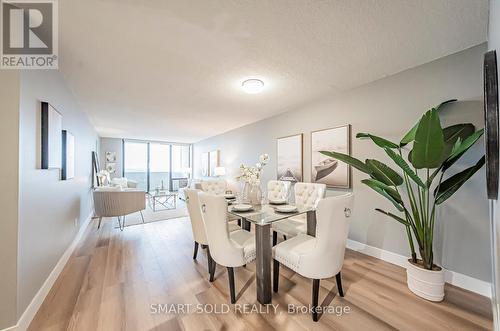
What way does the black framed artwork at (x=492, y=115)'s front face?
to the viewer's left

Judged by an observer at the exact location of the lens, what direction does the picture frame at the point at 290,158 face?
facing the viewer and to the left of the viewer

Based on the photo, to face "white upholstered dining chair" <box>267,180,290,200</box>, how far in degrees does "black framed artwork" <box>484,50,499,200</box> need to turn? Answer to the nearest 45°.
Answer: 0° — it already faces it

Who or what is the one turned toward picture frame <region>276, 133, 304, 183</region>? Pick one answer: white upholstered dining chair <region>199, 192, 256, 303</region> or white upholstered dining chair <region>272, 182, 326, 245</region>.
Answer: white upholstered dining chair <region>199, 192, 256, 303</region>

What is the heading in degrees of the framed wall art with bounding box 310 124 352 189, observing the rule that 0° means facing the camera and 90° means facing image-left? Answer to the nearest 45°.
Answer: approximately 45°

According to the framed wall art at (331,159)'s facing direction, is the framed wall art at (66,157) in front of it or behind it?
in front

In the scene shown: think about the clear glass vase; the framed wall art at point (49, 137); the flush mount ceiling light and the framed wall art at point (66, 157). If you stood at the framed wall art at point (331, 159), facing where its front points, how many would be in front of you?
4

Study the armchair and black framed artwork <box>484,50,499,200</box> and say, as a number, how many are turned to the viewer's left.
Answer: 1

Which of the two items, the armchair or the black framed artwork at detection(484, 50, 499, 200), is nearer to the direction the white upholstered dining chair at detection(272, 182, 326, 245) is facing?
the armchair

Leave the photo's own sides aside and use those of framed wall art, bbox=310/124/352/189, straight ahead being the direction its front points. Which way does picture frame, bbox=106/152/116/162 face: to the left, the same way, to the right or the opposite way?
to the left

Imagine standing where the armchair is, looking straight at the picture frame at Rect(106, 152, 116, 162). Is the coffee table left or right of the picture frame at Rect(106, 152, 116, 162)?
right

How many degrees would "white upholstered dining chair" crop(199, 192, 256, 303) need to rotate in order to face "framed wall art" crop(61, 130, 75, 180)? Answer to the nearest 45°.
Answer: approximately 90° to its left

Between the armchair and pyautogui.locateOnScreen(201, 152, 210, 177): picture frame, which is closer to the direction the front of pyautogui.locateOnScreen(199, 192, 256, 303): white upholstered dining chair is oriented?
the picture frame

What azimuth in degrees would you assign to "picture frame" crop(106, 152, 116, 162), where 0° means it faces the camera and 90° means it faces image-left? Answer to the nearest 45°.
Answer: approximately 0°

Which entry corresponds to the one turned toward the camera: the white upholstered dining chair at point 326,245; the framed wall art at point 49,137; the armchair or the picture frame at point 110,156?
the picture frame
